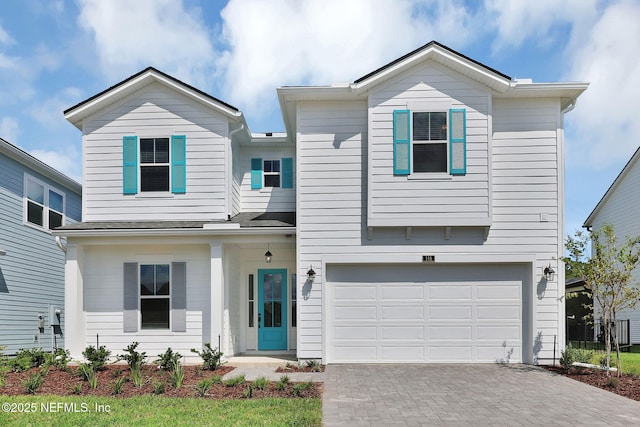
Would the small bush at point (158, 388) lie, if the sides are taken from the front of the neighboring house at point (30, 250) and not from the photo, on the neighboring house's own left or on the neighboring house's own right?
on the neighboring house's own left

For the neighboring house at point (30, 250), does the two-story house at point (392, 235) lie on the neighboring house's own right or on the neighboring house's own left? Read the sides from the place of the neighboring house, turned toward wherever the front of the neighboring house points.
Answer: on the neighboring house's own left

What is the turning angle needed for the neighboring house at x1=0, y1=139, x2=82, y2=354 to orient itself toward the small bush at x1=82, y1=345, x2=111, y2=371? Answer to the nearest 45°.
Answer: approximately 45° to its left

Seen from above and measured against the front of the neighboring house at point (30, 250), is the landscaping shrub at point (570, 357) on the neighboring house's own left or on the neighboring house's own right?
on the neighboring house's own left

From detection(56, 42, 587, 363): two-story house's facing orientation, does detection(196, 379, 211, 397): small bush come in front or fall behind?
in front

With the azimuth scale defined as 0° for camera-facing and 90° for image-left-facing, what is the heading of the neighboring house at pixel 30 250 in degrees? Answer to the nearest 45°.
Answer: approximately 45°

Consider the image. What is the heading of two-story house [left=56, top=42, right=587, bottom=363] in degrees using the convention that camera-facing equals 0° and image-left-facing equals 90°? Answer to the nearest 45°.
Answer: approximately 0°
